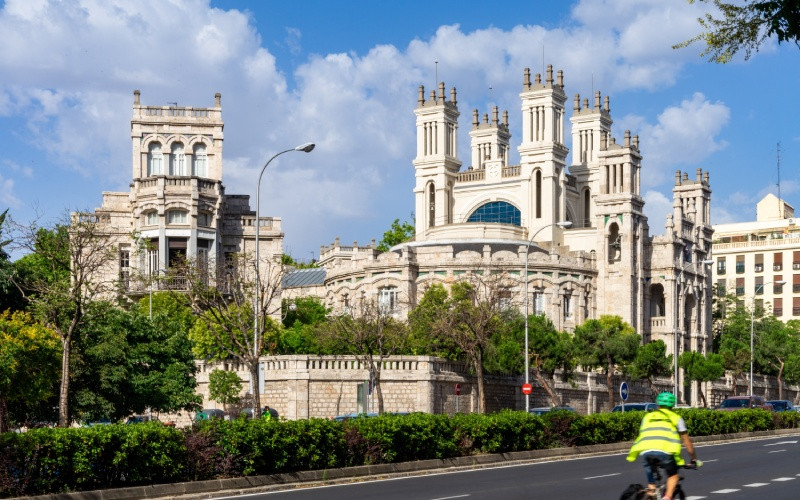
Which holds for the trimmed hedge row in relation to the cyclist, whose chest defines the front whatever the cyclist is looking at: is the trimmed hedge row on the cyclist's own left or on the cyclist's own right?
on the cyclist's own left

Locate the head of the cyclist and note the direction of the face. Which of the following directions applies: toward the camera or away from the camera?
away from the camera

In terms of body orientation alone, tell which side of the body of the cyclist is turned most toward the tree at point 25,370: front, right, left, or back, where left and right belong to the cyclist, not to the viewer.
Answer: left

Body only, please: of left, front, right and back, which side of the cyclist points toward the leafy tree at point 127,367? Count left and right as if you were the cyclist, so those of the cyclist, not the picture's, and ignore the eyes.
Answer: left

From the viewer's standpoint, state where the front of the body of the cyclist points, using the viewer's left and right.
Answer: facing away from the viewer and to the right of the viewer
